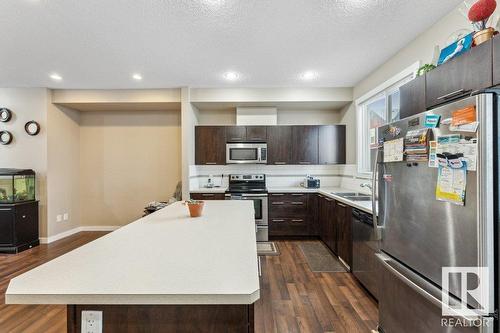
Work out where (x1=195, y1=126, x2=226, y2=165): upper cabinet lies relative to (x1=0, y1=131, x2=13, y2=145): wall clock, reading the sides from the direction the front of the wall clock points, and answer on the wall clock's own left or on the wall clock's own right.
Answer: on the wall clock's own left

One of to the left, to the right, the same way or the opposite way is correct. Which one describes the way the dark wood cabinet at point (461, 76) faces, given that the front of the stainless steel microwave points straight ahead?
to the right

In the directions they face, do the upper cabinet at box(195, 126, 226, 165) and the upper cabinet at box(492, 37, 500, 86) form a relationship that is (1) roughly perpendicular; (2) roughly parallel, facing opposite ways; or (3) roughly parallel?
roughly perpendicular

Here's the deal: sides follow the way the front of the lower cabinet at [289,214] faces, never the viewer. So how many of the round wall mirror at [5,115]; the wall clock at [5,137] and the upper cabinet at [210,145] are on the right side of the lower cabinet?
3

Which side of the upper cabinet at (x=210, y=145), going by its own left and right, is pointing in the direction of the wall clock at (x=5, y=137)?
right

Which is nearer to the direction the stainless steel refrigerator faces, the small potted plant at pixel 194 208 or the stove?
the small potted plant

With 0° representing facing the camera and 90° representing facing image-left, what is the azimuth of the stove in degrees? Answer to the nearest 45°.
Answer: approximately 0°

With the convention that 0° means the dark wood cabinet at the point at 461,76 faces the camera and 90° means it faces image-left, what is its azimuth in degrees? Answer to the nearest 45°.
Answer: approximately 45°

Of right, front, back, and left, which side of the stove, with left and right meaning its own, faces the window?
left
